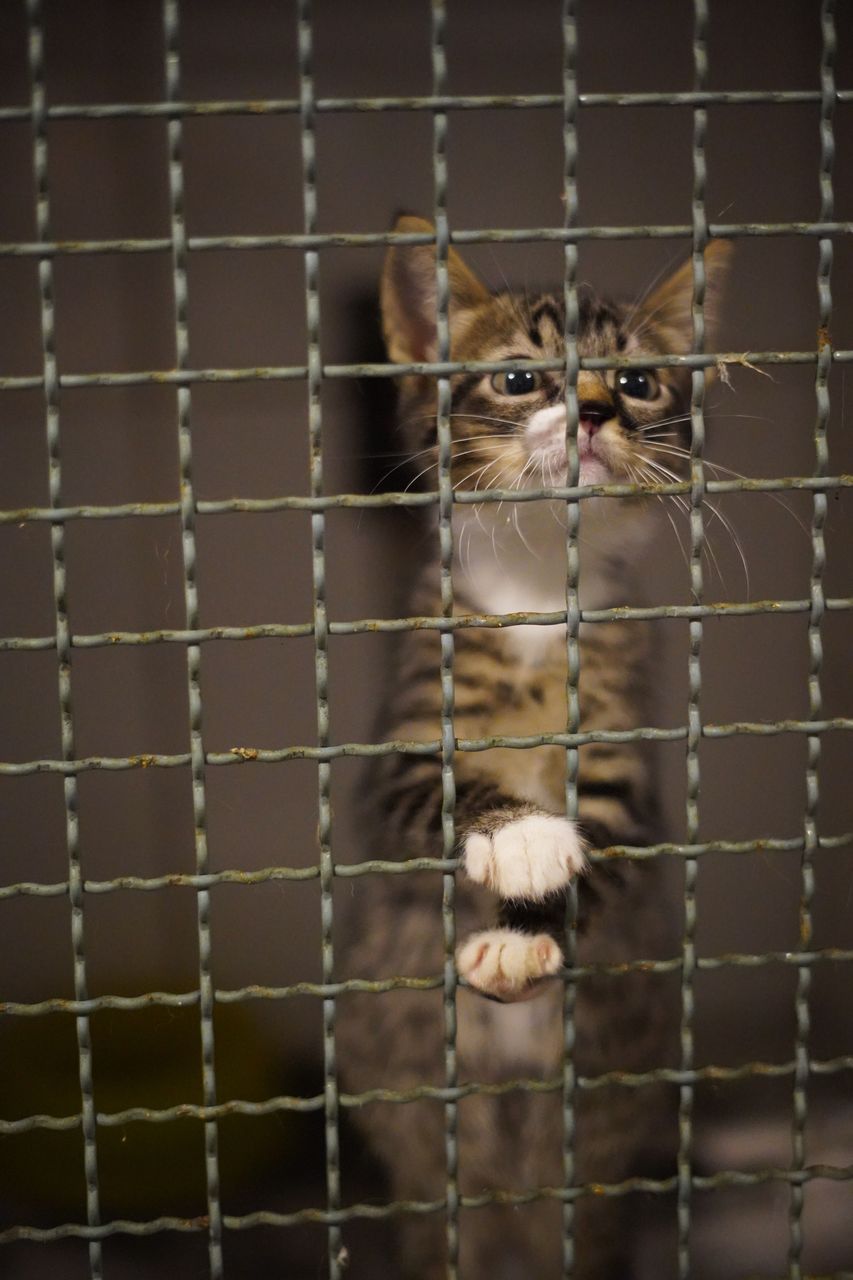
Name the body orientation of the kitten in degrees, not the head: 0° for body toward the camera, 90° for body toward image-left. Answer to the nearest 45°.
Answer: approximately 0°

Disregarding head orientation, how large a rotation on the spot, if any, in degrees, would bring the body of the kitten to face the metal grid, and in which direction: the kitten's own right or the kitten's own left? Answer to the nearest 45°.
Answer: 0° — it already faces it
